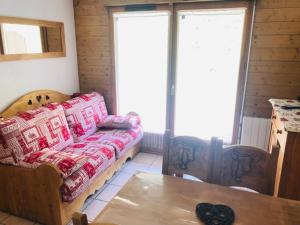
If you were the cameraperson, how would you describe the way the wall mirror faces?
facing the viewer and to the right of the viewer

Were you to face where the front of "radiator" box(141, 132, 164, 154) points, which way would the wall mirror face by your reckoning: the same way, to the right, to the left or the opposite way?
to the left

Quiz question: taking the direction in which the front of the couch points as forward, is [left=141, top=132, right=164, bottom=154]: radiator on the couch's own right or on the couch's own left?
on the couch's own left

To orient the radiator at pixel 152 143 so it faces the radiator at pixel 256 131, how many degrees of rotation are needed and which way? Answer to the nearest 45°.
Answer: approximately 45° to its left

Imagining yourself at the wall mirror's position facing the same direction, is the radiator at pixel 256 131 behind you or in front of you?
in front

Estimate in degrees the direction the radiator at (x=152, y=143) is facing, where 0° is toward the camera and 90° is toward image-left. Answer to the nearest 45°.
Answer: approximately 0°

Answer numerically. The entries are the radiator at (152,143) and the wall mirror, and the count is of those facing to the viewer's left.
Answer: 0

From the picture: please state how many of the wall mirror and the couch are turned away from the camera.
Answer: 0

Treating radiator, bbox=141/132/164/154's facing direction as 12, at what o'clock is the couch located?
The couch is roughly at 1 o'clock from the radiator.

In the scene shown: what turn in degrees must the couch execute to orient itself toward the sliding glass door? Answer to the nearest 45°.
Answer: approximately 45° to its left
